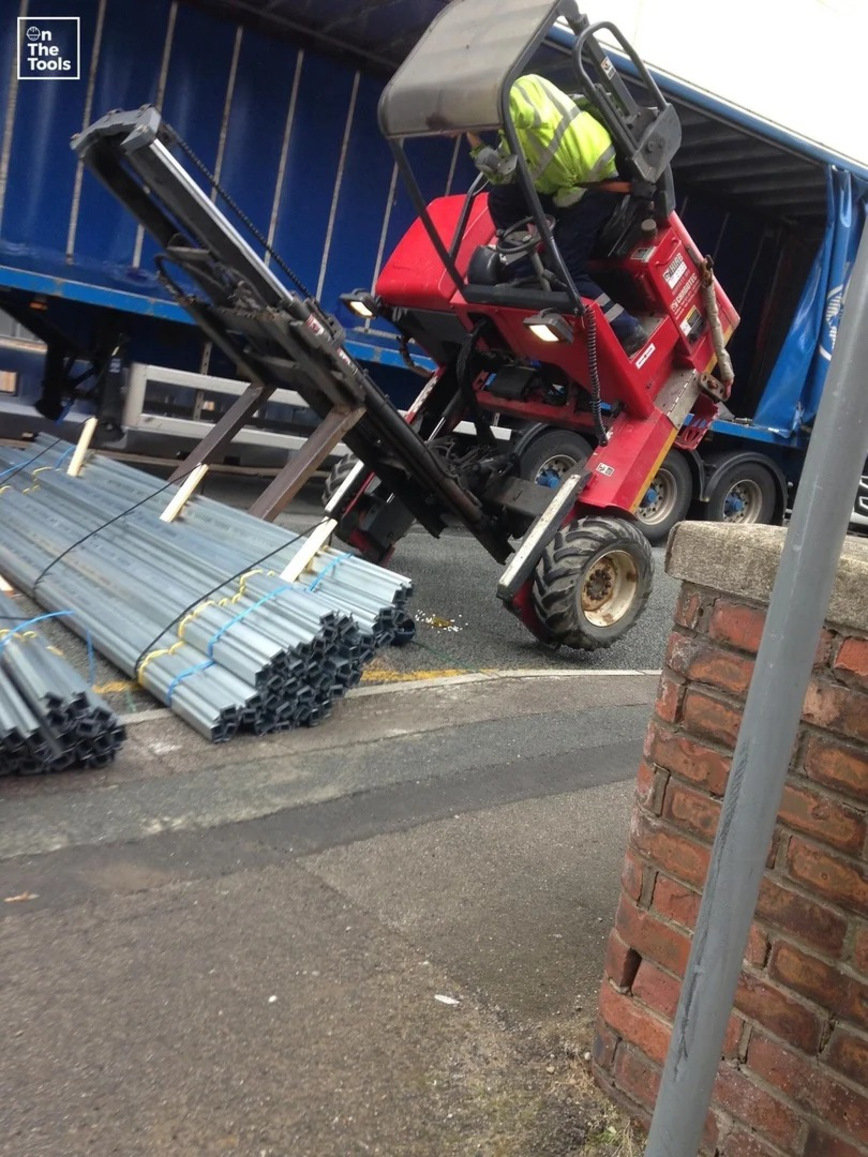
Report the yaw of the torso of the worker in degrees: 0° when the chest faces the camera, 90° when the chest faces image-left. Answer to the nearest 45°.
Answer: approximately 90°
